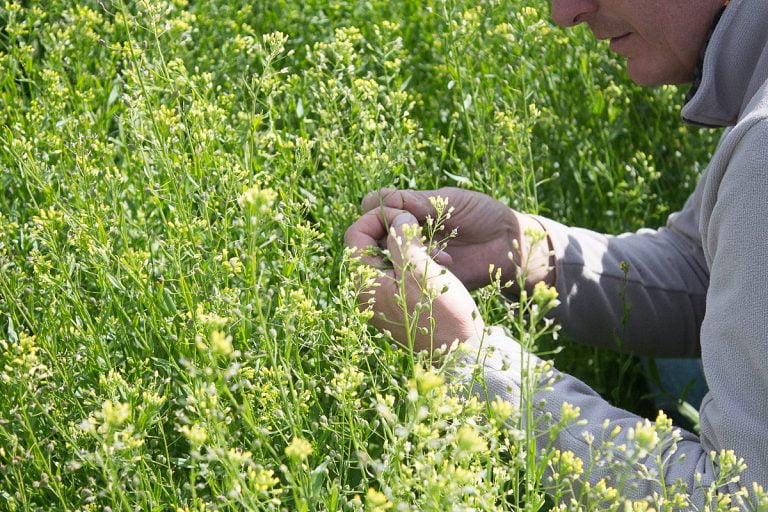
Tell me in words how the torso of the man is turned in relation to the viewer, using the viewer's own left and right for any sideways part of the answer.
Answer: facing to the left of the viewer

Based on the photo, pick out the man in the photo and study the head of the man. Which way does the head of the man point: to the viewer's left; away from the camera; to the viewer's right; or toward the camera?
to the viewer's left
